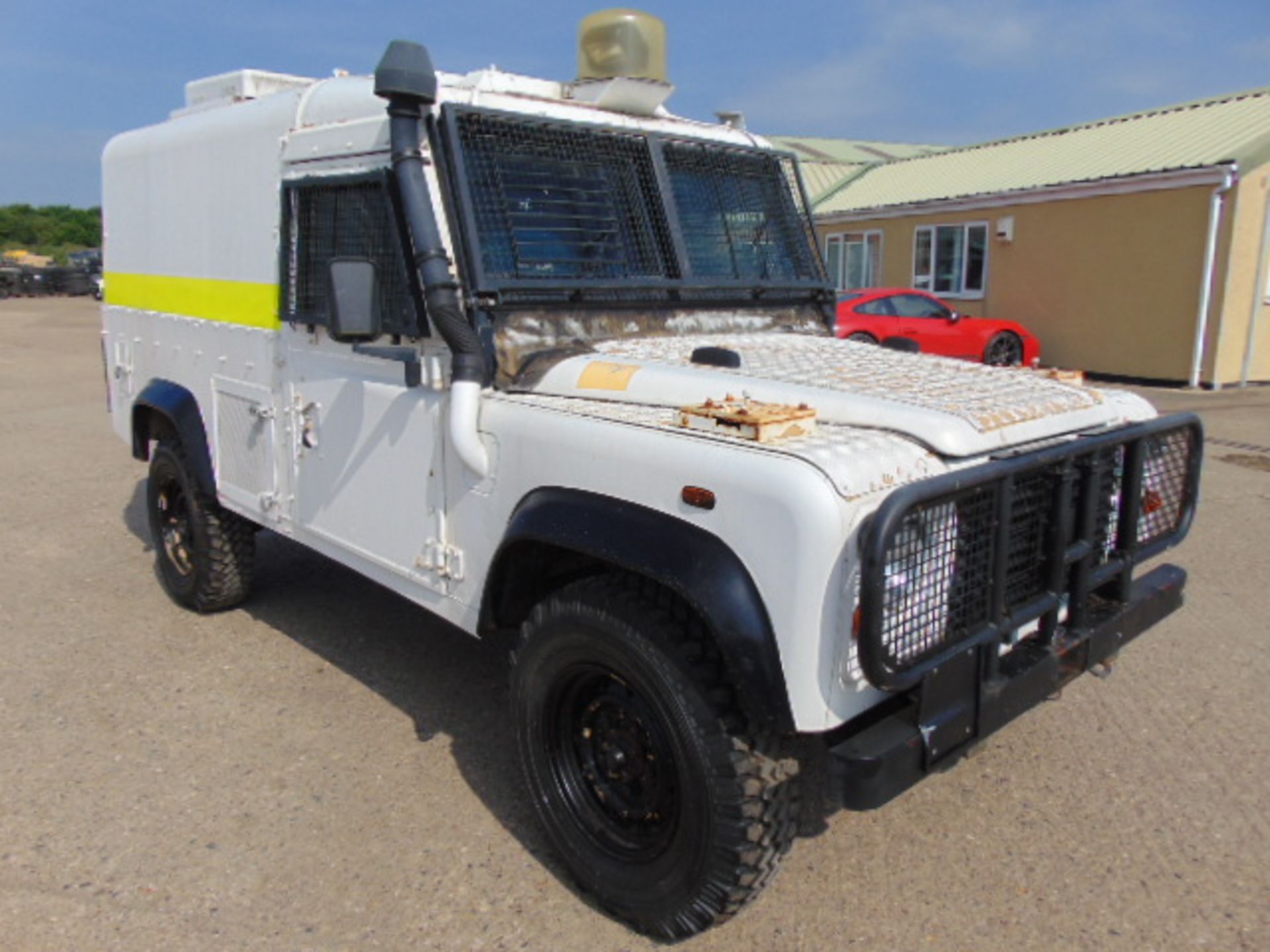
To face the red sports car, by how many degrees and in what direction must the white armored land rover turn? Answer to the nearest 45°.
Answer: approximately 135° to its left

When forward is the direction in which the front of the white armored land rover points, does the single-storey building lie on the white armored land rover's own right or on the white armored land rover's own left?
on the white armored land rover's own left
